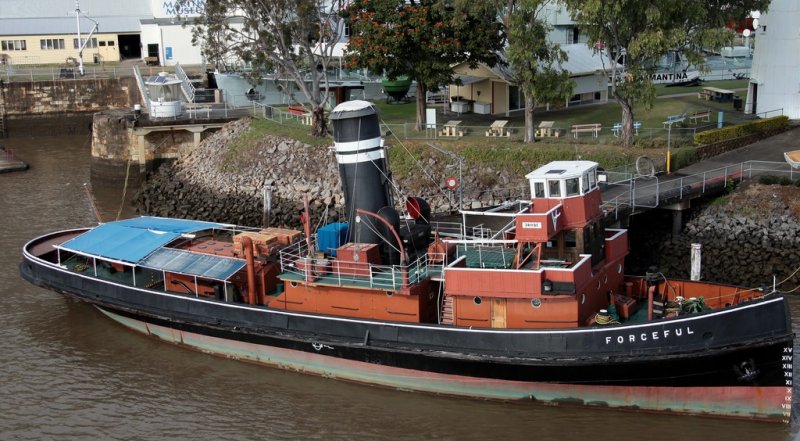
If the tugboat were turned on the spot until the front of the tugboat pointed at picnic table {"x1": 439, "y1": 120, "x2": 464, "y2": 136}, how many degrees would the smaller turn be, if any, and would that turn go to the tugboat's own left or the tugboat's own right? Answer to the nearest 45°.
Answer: approximately 135° to the tugboat's own left

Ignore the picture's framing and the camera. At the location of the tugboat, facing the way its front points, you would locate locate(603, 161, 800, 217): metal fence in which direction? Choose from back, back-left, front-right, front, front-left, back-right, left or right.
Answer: left

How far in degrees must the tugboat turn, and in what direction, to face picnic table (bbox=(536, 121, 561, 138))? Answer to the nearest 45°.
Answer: approximately 135° to its left

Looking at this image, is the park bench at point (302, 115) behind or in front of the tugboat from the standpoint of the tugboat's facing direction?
behind

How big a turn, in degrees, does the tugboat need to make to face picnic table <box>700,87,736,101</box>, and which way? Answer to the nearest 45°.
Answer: approximately 90° to its left

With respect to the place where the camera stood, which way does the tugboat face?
facing the viewer and to the right of the viewer

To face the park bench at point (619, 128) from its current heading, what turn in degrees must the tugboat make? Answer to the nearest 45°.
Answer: approximately 90° to its left

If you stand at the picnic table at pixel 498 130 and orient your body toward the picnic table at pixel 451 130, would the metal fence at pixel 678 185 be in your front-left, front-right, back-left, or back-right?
back-left

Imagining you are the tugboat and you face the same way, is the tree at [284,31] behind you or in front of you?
behind

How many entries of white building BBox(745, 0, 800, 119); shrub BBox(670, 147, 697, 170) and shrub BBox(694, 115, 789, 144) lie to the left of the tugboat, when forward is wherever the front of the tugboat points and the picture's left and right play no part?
3

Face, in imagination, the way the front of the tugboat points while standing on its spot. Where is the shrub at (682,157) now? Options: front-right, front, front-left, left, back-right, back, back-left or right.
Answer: left

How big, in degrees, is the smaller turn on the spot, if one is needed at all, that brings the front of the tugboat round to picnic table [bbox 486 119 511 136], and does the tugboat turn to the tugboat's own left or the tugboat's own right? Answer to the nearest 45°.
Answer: approximately 135° to the tugboat's own left

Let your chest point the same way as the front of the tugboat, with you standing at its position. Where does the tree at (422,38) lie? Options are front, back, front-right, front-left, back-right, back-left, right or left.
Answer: back-left

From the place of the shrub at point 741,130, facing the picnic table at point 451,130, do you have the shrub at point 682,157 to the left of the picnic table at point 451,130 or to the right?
left
